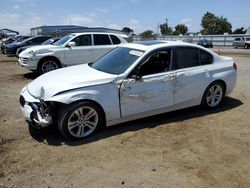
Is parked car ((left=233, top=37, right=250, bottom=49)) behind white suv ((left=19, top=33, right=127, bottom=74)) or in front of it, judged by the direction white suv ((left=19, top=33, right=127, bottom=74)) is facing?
behind

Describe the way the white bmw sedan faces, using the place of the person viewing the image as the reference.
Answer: facing the viewer and to the left of the viewer

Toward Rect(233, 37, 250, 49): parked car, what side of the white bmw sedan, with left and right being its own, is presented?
back

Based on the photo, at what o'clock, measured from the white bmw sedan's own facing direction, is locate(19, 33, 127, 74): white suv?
The white suv is roughly at 4 o'clock from the white bmw sedan.

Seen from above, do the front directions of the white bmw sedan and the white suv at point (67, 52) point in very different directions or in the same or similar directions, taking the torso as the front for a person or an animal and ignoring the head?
same or similar directions

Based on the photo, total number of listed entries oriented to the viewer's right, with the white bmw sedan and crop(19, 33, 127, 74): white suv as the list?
0

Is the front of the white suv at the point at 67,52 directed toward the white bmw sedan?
no

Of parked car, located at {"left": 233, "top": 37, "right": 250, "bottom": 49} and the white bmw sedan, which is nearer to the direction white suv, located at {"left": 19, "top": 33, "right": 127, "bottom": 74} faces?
the white bmw sedan

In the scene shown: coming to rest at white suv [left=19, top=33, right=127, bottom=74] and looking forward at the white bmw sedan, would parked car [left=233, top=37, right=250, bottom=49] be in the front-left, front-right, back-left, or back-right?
back-left
